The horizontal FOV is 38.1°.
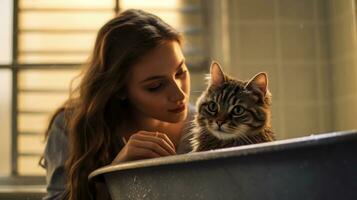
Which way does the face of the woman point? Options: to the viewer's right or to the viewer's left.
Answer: to the viewer's right

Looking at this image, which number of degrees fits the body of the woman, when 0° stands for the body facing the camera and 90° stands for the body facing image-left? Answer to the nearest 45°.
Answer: approximately 315°
